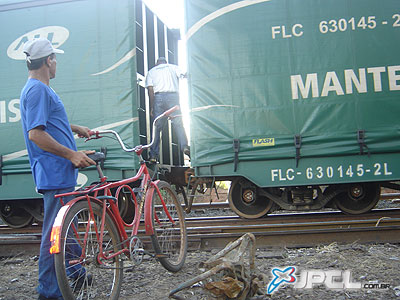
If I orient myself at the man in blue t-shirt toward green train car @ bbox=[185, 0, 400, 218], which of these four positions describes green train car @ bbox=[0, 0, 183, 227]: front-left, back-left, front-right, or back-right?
front-left

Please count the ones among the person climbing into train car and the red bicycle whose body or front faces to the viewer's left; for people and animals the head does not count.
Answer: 0

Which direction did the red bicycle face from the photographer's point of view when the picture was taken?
facing away from the viewer and to the right of the viewer

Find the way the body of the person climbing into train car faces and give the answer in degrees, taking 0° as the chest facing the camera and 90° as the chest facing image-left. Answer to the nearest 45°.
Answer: approximately 180°

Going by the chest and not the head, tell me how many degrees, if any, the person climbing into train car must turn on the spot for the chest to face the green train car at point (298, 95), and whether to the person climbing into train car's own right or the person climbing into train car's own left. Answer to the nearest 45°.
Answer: approximately 135° to the person climbing into train car's own right

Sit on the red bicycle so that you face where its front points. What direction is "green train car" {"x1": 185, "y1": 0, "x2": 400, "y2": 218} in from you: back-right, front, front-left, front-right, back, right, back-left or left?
front

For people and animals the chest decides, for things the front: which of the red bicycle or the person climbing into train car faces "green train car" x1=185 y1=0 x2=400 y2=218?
the red bicycle

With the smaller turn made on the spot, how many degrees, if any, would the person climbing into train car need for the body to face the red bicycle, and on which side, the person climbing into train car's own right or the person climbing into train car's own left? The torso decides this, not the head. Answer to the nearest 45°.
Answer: approximately 180°

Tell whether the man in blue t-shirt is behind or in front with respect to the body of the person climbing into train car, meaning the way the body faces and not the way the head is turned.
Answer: behind
